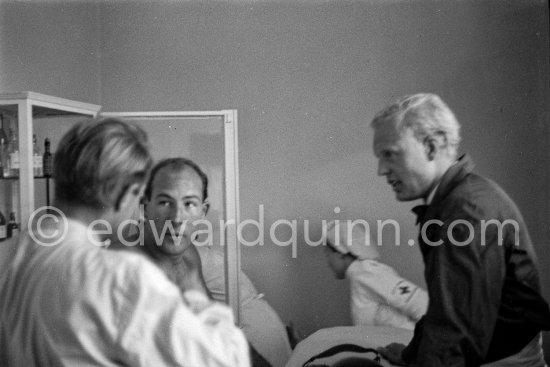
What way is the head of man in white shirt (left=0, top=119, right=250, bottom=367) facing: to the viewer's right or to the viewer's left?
to the viewer's right

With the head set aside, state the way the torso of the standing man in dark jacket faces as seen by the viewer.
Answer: to the viewer's left

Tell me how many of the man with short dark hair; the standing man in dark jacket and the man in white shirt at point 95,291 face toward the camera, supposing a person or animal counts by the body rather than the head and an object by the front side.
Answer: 1

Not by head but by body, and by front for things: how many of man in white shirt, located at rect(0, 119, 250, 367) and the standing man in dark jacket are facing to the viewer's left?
1

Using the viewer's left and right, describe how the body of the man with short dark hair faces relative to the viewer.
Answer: facing the viewer

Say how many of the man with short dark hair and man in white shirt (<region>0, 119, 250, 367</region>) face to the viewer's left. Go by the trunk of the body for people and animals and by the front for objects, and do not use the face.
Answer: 0

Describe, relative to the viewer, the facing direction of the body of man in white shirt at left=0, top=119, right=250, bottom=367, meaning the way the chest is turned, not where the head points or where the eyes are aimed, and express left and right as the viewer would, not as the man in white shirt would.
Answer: facing away from the viewer and to the right of the viewer

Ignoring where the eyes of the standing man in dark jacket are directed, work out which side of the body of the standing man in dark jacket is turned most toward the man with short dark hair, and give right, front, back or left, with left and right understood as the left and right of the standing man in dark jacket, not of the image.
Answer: front

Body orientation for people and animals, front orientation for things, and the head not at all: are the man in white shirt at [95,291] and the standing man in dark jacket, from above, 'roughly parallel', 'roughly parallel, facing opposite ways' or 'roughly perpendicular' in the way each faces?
roughly perpendicular

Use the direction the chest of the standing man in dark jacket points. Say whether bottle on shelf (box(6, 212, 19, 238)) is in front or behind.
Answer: in front
